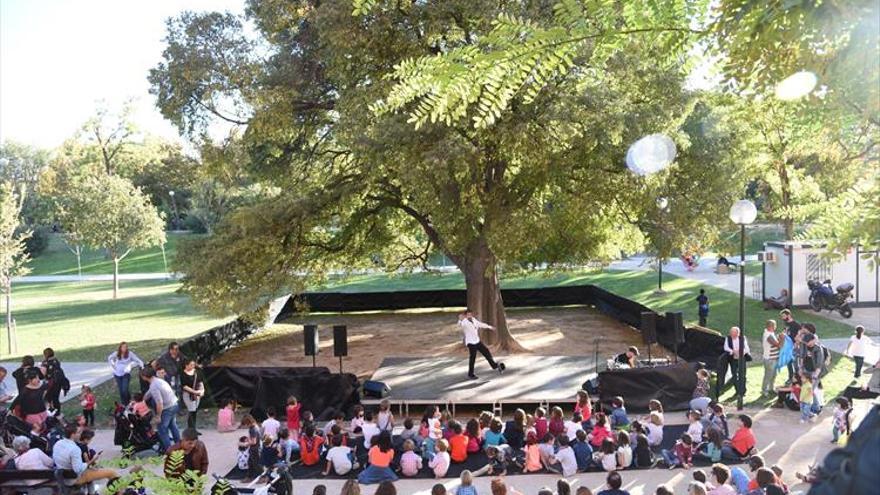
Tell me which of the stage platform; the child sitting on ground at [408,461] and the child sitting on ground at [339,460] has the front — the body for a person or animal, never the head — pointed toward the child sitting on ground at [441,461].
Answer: the stage platform

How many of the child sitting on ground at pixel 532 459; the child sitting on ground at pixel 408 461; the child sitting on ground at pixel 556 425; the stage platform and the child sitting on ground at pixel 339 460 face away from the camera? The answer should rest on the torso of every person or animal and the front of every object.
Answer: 4

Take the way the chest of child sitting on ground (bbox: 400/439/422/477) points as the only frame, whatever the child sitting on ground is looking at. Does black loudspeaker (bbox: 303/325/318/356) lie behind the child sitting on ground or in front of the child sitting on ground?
in front

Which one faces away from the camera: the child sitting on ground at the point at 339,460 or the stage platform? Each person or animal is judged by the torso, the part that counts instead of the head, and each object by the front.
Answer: the child sitting on ground

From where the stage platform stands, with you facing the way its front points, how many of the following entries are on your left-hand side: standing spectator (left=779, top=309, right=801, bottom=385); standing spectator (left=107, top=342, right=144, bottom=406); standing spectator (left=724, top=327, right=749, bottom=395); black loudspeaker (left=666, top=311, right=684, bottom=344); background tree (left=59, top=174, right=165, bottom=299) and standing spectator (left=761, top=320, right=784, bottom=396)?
4

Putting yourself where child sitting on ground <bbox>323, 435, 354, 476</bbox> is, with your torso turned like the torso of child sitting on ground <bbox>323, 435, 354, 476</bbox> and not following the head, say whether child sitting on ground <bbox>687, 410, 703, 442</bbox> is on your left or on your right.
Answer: on your right

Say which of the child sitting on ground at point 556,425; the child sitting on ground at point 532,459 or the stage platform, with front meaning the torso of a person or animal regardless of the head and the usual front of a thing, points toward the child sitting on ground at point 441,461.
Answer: the stage platform

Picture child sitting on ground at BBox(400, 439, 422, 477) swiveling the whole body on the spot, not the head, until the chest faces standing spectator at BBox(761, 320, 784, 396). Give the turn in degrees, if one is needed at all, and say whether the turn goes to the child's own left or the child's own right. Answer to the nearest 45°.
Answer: approximately 45° to the child's own right

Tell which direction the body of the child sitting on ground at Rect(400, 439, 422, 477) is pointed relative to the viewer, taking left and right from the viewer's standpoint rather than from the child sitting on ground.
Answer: facing away from the viewer

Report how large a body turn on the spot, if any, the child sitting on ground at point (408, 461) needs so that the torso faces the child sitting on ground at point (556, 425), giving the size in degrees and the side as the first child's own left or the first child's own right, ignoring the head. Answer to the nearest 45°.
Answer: approximately 90° to the first child's own right

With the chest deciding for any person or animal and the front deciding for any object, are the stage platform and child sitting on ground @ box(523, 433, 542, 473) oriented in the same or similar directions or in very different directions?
very different directions

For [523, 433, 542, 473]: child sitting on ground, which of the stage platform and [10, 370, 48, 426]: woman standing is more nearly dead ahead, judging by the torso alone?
the stage platform

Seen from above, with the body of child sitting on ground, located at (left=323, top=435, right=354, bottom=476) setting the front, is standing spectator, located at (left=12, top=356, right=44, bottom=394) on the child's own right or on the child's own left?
on the child's own left

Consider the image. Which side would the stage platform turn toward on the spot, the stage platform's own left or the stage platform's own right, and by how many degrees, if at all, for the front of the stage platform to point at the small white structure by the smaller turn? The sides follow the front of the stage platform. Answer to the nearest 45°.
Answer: approximately 135° to the stage platform's own left

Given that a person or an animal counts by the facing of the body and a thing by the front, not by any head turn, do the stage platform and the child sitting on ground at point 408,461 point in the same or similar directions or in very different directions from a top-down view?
very different directions

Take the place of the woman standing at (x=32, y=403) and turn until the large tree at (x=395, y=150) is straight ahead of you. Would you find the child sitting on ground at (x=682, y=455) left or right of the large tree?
right

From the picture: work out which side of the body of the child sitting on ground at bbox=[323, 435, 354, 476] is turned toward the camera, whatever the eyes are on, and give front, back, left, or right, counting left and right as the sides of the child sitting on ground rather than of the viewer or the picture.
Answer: back
